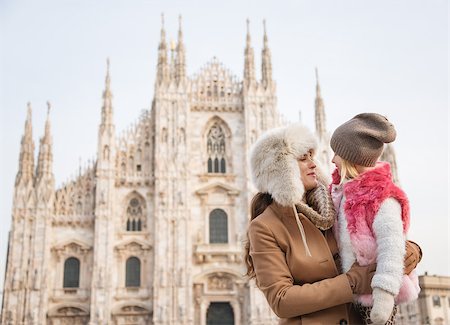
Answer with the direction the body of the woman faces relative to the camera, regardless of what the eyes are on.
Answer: to the viewer's right

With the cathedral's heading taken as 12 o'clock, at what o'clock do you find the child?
The child is roughly at 12 o'clock from the cathedral.

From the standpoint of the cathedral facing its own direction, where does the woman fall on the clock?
The woman is roughly at 12 o'clock from the cathedral.

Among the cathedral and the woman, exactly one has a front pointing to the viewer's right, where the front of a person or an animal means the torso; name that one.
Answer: the woman

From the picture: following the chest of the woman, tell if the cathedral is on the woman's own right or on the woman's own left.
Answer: on the woman's own left

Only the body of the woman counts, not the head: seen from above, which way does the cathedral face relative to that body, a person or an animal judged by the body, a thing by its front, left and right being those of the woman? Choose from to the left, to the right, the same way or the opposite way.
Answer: to the right

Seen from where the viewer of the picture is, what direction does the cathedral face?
facing the viewer

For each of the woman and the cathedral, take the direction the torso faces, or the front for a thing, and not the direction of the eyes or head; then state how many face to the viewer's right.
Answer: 1
